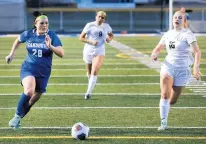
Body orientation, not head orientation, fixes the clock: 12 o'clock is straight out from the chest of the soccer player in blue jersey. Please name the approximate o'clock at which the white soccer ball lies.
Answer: The white soccer ball is roughly at 11 o'clock from the soccer player in blue jersey.

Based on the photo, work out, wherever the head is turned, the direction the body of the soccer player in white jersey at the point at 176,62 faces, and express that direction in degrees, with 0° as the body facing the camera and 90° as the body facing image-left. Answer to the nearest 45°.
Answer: approximately 45°

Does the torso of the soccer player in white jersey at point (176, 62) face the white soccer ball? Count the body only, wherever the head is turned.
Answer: yes

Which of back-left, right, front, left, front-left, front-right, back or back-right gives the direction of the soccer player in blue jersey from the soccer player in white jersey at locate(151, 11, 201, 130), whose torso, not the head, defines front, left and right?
front-right

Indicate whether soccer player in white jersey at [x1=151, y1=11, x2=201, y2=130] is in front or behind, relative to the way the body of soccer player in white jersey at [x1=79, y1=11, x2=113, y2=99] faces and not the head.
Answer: in front

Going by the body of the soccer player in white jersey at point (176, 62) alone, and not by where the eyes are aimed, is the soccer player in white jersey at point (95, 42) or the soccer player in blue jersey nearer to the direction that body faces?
the soccer player in blue jersey

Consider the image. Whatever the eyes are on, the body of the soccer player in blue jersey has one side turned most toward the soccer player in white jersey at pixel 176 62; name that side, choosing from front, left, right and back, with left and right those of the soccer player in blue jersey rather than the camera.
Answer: left

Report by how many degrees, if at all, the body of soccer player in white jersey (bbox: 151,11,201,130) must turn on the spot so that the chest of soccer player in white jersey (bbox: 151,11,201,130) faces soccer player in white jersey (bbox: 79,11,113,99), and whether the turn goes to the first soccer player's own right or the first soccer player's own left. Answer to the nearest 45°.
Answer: approximately 135° to the first soccer player's own right

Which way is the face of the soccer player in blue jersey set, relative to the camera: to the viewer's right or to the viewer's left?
to the viewer's right

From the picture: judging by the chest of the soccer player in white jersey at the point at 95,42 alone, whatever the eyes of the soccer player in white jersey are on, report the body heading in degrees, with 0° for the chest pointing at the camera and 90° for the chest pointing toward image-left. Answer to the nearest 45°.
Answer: approximately 0°
